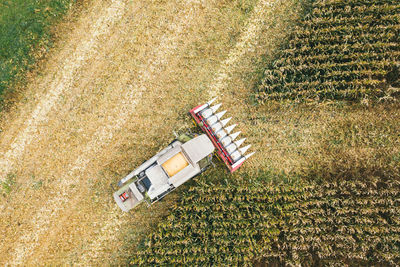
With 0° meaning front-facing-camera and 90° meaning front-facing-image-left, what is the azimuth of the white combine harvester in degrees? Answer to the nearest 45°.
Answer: approximately 225°
